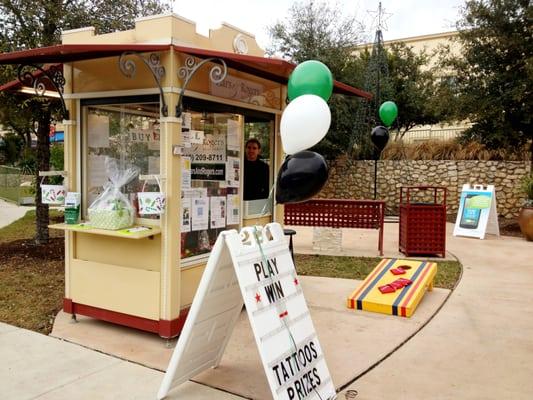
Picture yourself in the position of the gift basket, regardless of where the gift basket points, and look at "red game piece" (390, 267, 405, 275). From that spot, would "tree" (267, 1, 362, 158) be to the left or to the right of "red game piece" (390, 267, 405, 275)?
left

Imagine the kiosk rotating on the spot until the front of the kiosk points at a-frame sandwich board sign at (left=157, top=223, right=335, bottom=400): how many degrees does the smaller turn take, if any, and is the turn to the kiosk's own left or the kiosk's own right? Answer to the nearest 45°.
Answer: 0° — it already faces it

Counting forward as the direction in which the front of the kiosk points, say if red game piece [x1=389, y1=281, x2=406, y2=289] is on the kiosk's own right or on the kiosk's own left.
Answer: on the kiosk's own left

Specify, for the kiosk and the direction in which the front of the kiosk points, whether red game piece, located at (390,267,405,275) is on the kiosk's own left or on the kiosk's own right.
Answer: on the kiosk's own left

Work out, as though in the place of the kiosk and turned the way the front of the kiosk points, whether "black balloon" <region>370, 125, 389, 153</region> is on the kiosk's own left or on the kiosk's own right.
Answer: on the kiosk's own left
